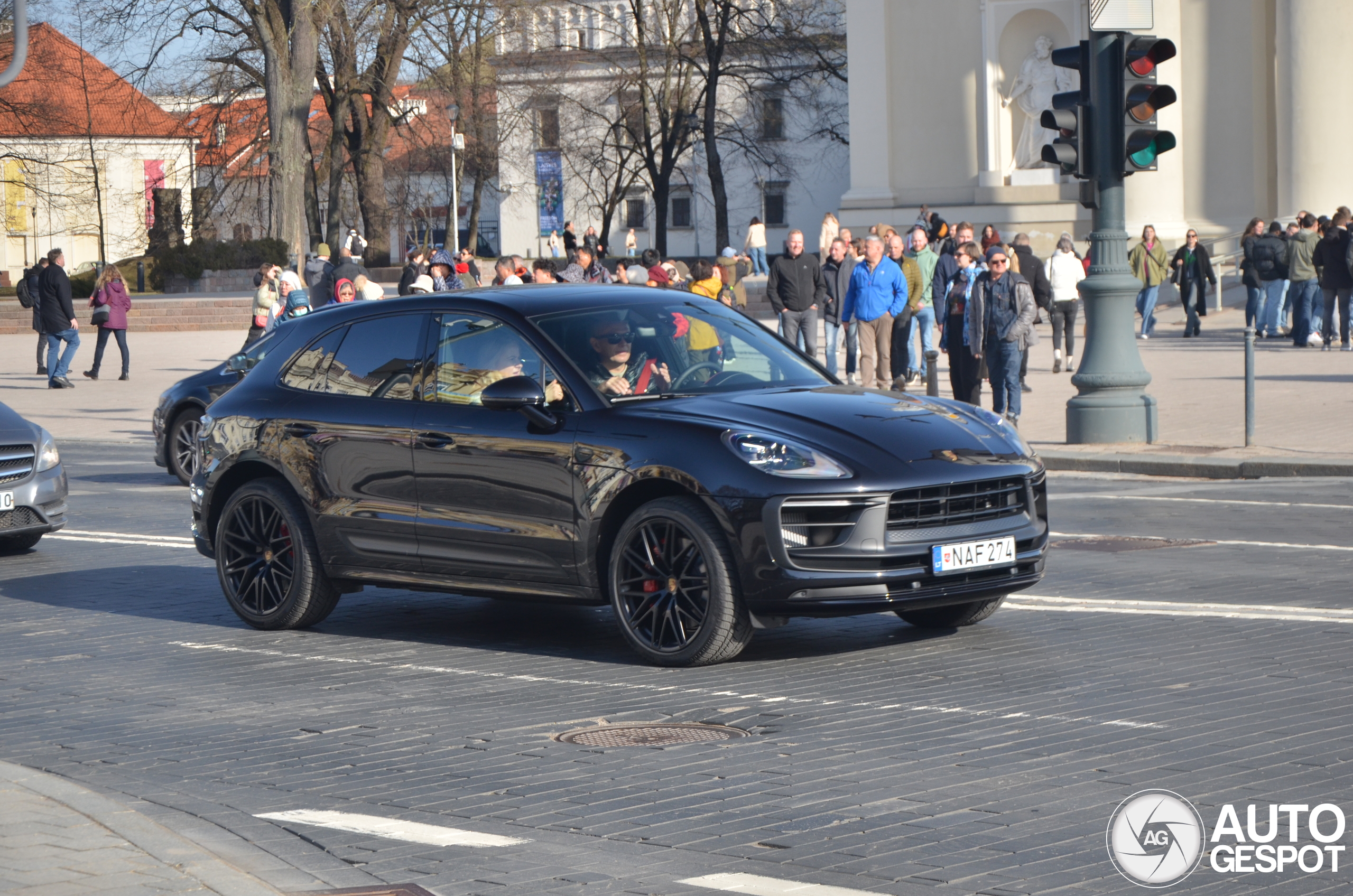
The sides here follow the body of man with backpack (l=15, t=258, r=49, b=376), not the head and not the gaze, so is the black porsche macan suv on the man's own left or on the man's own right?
on the man's own right

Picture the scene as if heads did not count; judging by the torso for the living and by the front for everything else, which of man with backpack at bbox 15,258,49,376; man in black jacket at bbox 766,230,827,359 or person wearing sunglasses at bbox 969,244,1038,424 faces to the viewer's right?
the man with backpack

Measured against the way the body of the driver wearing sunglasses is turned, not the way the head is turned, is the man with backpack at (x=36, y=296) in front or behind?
behind

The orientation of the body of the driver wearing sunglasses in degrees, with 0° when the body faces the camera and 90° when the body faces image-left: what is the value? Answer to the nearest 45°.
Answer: approximately 315°

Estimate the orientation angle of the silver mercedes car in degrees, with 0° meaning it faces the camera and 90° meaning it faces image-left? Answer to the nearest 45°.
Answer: approximately 315°

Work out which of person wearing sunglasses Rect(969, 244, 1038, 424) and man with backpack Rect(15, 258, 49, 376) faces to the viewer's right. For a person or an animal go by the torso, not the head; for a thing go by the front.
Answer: the man with backpack

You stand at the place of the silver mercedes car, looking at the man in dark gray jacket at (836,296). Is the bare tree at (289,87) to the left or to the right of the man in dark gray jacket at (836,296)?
left

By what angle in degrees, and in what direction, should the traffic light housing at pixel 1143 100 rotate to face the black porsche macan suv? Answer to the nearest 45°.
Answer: approximately 45° to its right

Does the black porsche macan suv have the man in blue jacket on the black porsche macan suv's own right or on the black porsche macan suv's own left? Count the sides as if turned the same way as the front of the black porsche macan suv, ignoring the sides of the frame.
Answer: on the black porsche macan suv's own left

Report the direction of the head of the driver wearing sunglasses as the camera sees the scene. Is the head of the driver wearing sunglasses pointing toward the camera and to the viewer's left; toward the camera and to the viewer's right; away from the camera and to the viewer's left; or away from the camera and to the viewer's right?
toward the camera and to the viewer's right

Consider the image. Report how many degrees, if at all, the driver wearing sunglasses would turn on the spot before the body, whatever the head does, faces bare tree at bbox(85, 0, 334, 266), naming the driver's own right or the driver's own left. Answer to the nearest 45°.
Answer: approximately 135° to the driver's own left
